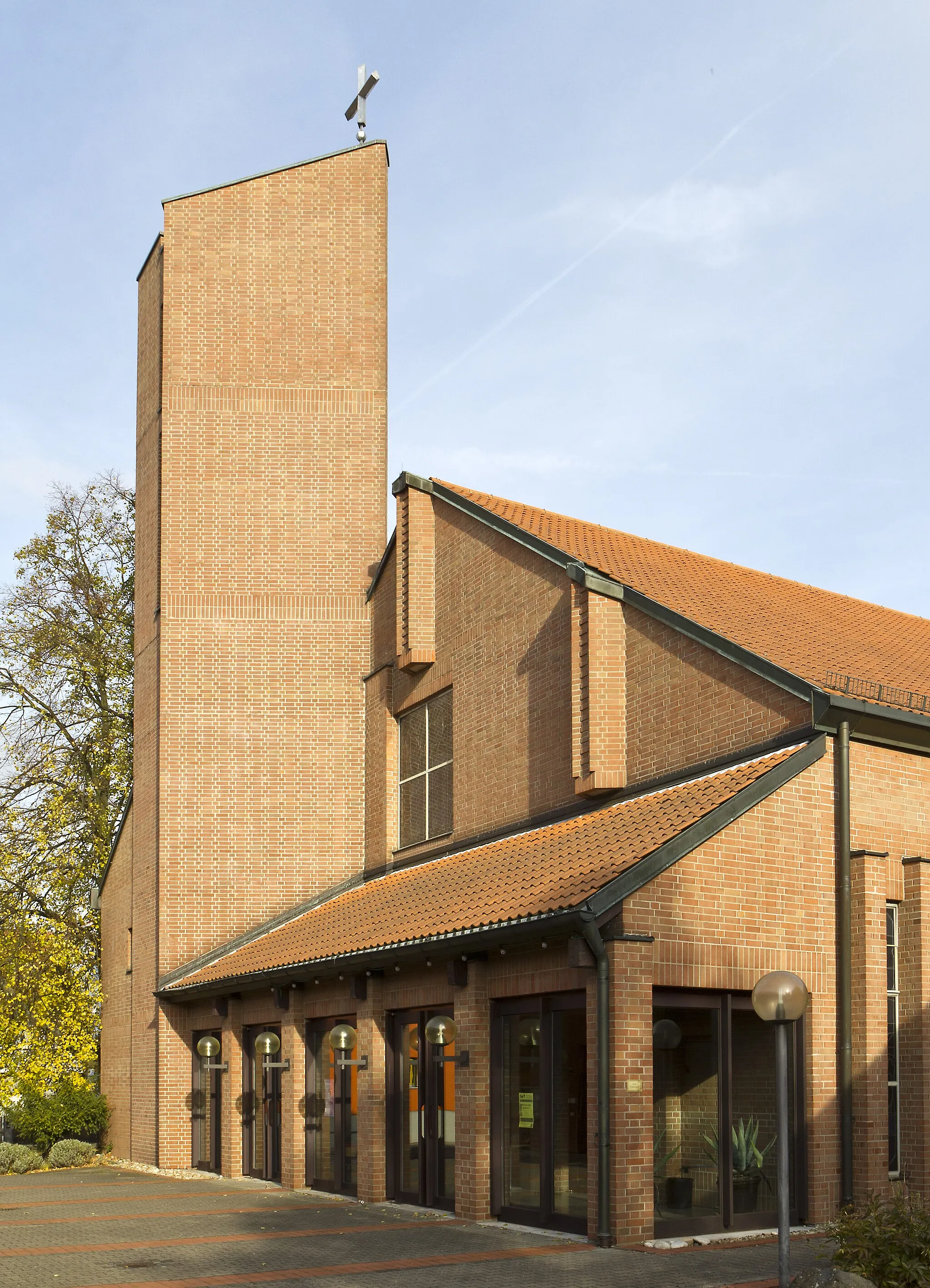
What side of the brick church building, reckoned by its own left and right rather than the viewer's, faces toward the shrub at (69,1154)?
right

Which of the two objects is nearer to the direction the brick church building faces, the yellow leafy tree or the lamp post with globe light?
the lamp post with globe light

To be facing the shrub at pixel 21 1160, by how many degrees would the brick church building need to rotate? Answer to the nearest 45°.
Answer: approximately 90° to its right

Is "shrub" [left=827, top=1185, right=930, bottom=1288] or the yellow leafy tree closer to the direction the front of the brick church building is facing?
the shrub

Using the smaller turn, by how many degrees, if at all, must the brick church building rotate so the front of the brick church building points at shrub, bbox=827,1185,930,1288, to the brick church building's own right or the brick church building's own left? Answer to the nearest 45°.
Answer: approximately 45° to the brick church building's own left

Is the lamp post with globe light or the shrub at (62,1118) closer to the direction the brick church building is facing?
the lamp post with globe light
